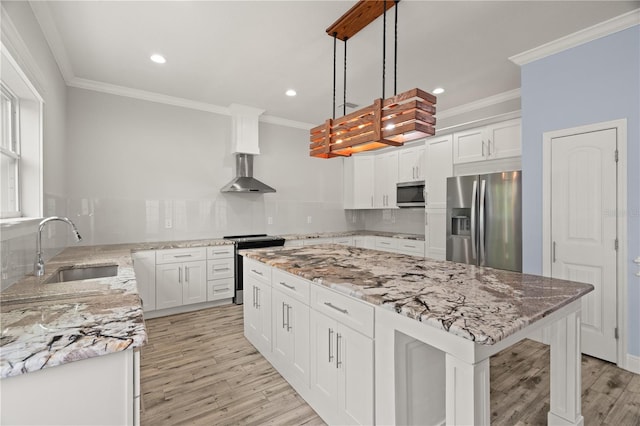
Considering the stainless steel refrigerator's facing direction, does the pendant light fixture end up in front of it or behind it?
in front

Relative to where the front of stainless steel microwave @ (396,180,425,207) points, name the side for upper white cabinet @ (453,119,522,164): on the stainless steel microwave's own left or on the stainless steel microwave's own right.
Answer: on the stainless steel microwave's own left

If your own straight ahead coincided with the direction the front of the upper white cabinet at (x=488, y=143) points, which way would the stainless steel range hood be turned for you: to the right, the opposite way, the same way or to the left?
to the left

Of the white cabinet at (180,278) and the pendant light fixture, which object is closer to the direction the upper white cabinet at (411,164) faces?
the white cabinet

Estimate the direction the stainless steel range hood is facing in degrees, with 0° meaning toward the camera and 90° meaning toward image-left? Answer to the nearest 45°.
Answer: approximately 0°

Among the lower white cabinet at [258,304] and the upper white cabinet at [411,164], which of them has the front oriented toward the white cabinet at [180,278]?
the upper white cabinet

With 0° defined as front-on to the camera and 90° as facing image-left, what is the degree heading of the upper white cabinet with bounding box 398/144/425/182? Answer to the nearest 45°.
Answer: approximately 45°
